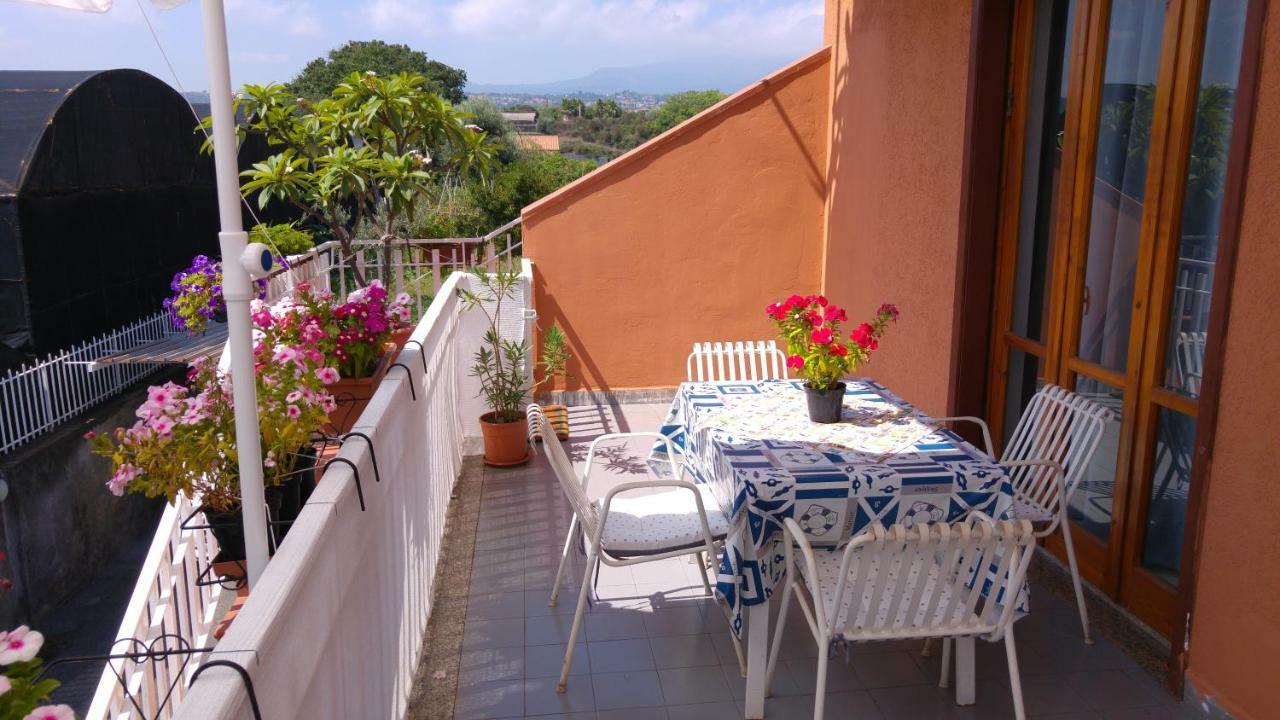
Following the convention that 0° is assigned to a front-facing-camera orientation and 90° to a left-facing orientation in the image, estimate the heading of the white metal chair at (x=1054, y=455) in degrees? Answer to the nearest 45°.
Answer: approximately 45°

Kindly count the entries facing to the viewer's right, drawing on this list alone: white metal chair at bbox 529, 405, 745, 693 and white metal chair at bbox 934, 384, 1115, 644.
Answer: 1

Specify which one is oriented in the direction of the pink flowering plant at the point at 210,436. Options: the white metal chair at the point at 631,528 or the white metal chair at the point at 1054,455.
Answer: the white metal chair at the point at 1054,455

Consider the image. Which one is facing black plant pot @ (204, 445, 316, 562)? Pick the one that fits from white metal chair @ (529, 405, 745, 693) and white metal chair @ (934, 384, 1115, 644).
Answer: white metal chair @ (934, 384, 1115, 644)

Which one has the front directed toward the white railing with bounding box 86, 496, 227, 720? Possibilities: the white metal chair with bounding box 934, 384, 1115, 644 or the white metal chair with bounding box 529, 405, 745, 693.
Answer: the white metal chair with bounding box 934, 384, 1115, 644

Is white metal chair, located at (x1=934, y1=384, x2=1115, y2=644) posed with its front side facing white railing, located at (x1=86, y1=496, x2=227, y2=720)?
yes

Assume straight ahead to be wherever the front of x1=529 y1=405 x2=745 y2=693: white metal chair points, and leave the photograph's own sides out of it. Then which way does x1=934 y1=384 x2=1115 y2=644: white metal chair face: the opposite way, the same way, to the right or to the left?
the opposite way

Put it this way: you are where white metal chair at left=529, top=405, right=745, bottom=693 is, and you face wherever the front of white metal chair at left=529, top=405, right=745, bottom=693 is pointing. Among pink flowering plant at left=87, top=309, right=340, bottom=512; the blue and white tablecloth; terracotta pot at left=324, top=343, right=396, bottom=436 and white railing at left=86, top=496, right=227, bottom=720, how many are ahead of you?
1

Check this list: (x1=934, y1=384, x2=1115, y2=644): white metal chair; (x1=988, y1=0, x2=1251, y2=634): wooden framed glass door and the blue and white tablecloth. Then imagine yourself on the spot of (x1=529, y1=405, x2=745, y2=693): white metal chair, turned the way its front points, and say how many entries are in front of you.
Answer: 3

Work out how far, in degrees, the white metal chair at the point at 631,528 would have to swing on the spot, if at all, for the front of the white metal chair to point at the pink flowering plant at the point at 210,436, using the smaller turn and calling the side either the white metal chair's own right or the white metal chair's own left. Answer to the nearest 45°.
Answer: approximately 135° to the white metal chair's own right

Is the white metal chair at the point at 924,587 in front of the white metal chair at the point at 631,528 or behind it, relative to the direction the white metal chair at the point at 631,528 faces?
in front

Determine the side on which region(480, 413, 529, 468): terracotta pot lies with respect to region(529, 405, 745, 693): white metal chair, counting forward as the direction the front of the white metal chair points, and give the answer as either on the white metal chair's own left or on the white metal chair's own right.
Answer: on the white metal chair's own left

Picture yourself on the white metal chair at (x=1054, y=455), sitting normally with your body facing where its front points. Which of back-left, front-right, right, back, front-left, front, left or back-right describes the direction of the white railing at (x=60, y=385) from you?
front-right

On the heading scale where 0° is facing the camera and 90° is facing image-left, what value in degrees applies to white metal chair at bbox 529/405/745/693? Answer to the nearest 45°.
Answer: approximately 270°

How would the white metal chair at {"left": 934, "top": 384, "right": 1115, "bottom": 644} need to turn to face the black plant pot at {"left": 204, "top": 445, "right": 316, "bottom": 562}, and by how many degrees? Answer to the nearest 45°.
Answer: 0° — it already faces it

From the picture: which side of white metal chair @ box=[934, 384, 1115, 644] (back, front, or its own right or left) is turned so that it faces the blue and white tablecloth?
front
